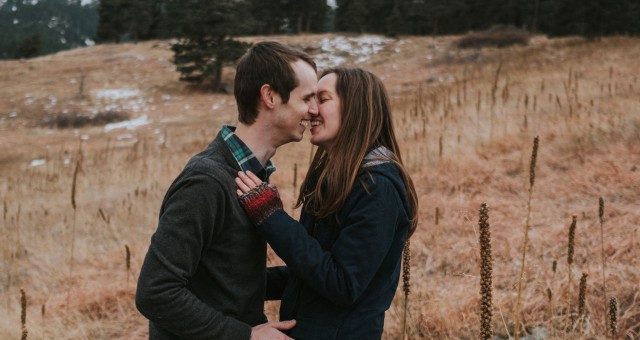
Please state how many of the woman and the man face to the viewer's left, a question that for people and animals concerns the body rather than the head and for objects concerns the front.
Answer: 1

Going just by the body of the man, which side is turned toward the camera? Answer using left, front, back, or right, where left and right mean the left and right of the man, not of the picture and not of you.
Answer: right

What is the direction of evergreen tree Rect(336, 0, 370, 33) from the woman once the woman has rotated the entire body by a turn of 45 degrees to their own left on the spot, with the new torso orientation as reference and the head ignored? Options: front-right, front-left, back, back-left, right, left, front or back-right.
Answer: back-right

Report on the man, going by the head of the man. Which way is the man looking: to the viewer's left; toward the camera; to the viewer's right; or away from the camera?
to the viewer's right

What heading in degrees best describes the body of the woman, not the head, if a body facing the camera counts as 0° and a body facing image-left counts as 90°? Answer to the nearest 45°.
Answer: approximately 90°

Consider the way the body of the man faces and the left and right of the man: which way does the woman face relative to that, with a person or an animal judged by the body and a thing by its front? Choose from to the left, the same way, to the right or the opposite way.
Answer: the opposite way

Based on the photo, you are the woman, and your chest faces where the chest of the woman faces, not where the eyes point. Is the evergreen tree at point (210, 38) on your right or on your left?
on your right

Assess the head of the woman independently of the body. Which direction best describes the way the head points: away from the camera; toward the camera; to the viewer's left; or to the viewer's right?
to the viewer's left
